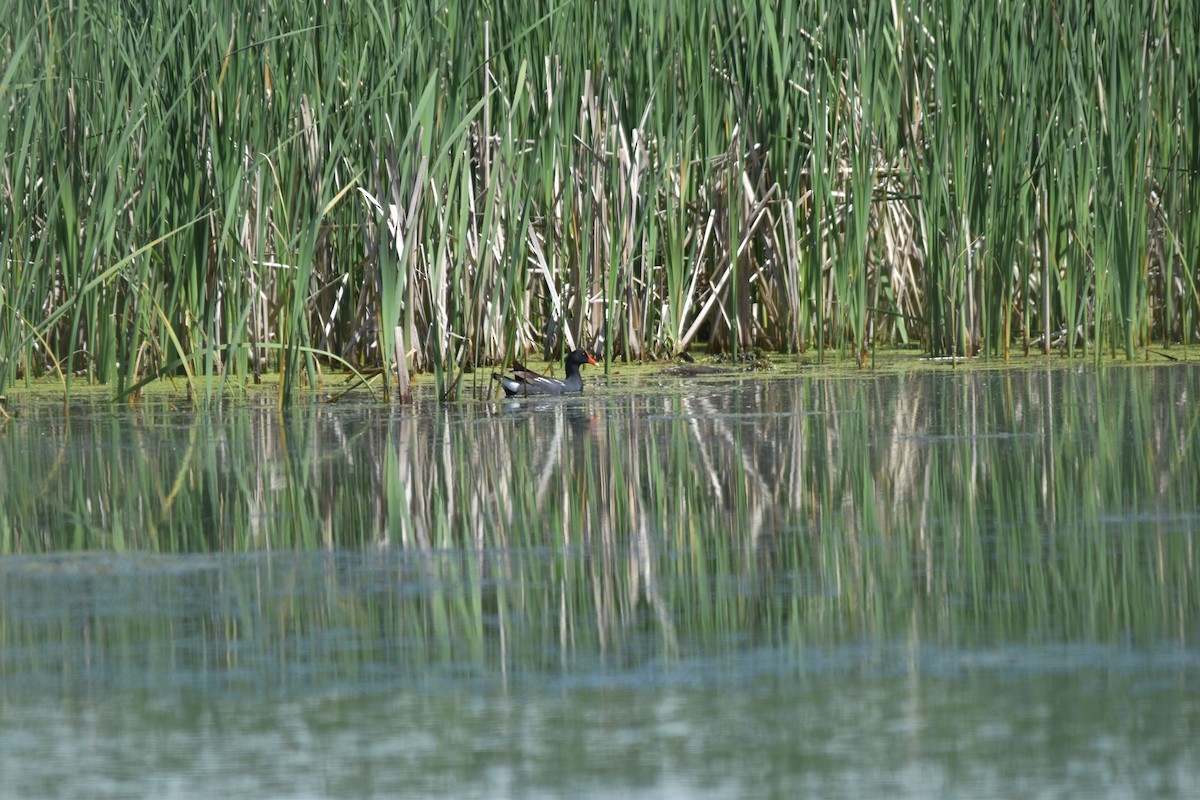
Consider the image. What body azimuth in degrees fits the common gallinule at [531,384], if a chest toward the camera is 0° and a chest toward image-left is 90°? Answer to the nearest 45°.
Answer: approximately 270°
